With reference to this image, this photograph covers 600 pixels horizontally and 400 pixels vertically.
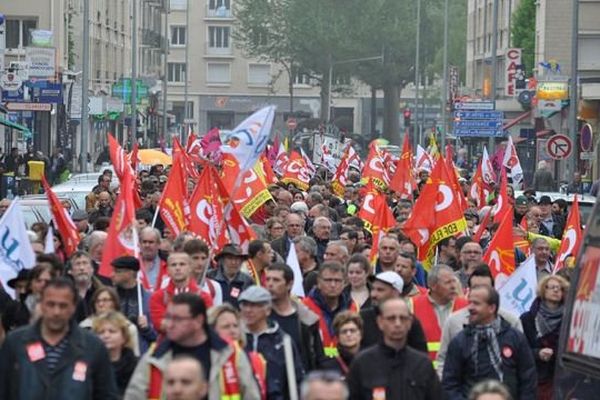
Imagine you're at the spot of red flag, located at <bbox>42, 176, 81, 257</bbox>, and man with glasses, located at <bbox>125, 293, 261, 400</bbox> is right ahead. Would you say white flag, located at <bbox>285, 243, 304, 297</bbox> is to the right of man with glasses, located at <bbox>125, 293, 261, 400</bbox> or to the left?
left

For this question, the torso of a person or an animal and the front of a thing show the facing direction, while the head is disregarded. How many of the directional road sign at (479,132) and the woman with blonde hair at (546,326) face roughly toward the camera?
2

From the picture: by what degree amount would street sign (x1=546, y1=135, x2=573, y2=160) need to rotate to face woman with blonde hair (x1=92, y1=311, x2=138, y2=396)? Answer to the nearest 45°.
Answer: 0° — it already faces them

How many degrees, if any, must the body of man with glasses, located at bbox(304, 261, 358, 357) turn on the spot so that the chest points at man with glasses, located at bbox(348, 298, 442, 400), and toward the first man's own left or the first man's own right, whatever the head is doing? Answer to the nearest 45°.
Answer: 0° — they already face them

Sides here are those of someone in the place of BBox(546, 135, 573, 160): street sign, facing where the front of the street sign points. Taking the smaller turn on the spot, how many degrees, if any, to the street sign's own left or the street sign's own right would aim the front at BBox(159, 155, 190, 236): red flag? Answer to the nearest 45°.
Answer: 0° — it already faces it

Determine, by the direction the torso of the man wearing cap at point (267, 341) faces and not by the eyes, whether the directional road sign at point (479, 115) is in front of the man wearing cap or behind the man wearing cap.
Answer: behind

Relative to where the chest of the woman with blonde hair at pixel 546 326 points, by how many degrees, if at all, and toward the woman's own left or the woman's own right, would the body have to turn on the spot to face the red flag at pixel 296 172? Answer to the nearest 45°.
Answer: approximately 180°
